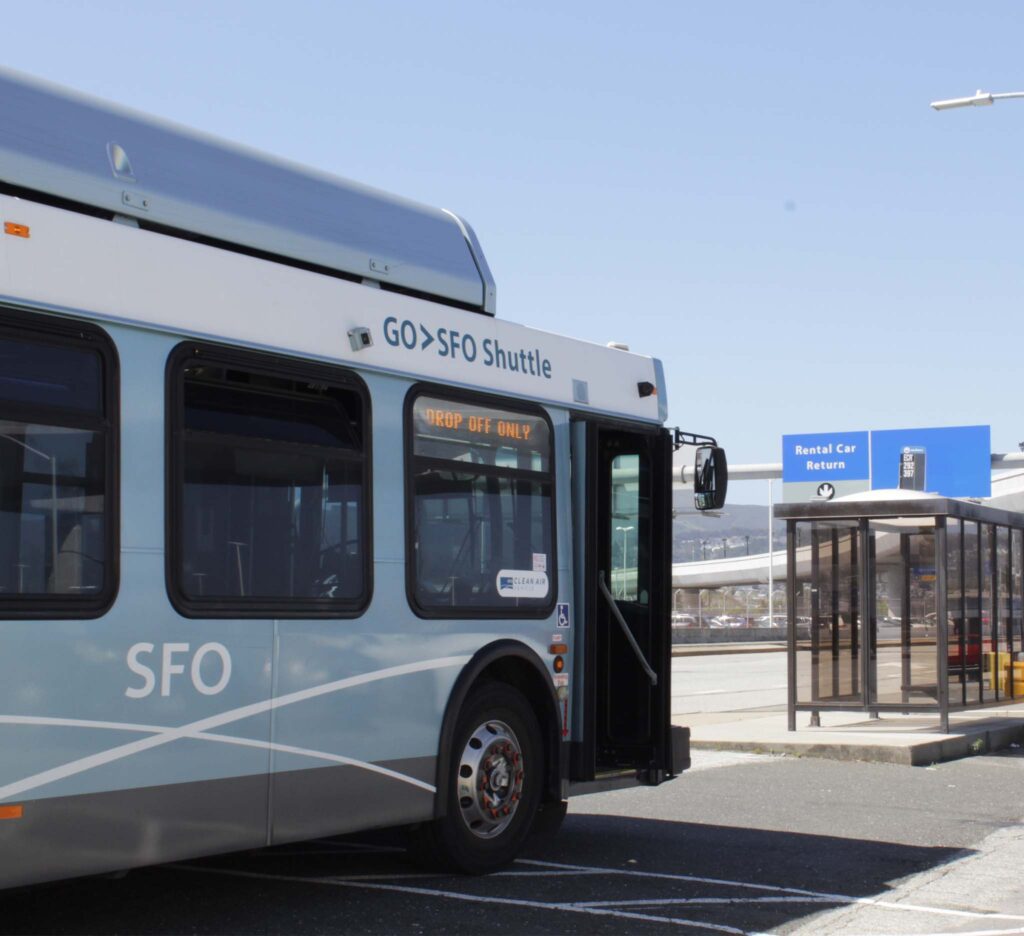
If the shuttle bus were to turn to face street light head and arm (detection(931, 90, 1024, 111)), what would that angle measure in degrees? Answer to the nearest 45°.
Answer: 0° — it already faces it

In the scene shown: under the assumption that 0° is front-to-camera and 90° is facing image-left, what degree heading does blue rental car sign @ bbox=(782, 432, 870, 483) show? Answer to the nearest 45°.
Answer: approximately 0°

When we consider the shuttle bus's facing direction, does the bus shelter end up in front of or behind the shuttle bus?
in front

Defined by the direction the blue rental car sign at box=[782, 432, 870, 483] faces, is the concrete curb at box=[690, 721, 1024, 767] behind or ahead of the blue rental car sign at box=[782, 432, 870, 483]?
ahead

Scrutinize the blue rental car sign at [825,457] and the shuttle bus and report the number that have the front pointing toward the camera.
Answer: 1

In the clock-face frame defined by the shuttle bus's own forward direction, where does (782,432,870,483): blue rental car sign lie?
The blue rental car sign is roughly at 11 o'clock from the shuttle bus.

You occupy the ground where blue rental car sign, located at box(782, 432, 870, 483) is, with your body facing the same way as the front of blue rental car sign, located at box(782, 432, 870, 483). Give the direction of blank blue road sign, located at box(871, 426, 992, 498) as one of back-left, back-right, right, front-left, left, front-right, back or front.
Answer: front-left

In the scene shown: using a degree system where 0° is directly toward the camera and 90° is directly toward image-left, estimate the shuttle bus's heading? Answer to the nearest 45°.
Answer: approximately 225°

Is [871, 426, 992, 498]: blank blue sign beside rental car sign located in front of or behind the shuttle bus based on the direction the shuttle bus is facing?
in front
